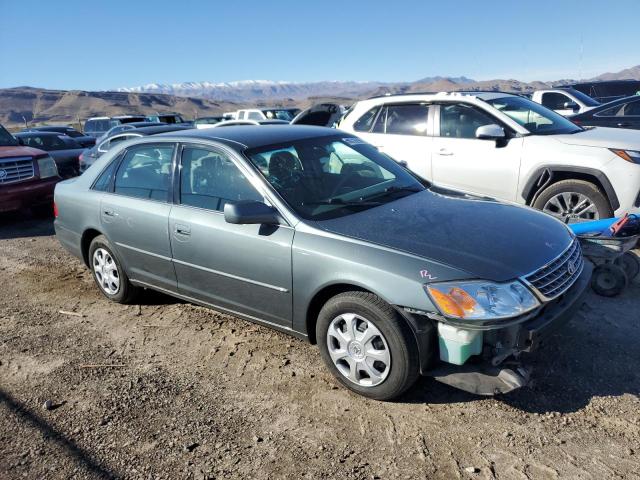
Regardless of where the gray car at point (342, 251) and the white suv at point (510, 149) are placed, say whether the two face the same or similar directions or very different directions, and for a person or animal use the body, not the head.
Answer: same or similar directions

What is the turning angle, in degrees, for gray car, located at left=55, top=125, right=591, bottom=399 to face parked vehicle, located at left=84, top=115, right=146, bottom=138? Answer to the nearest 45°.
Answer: approximately 180°

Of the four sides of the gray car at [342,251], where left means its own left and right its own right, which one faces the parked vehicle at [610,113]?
left

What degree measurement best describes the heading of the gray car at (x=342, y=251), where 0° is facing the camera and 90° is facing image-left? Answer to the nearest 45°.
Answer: approximately 315°

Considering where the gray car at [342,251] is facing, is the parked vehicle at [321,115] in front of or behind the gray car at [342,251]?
behind

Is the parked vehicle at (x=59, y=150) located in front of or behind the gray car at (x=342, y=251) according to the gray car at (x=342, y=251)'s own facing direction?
behind

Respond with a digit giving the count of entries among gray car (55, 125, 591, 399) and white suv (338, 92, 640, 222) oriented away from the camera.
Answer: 0

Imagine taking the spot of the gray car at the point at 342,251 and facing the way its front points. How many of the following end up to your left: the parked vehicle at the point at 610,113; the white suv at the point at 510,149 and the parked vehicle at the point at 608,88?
3

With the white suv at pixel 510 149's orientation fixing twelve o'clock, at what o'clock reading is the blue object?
The blue object is roughly at 1 o'clock from the white suv.

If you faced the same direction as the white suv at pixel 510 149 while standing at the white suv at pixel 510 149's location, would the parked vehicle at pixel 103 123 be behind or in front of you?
behind

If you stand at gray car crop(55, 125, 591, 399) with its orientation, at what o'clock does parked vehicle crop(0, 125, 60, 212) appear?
The parked vehicle is roughly at 6 o'clock from the gray car.

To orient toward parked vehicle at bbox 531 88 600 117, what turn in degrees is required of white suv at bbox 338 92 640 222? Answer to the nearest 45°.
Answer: approximately 135° to its left

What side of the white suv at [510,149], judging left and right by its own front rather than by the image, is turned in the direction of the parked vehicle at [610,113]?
left

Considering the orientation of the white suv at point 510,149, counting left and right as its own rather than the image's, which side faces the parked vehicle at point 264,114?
back
